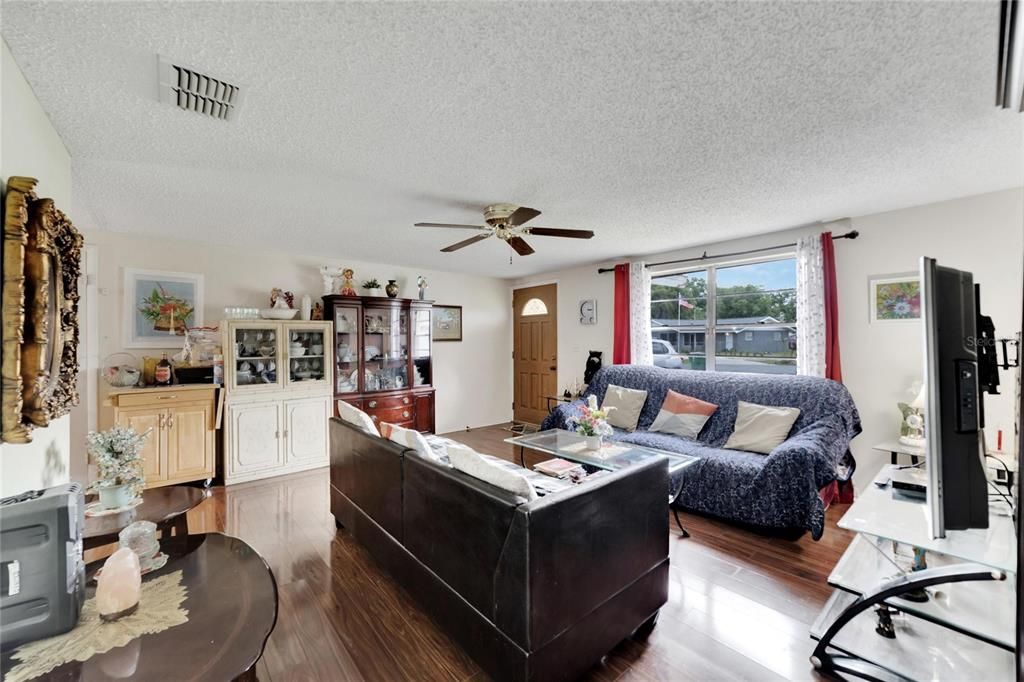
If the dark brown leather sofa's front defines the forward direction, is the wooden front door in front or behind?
in front

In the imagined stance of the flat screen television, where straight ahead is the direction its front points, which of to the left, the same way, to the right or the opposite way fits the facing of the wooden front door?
to the left

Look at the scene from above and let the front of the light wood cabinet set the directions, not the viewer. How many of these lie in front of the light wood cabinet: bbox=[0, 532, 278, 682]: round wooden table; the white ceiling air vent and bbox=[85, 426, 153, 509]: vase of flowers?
3

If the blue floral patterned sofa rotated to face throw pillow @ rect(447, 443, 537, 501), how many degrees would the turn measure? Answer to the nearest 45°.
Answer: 0° — it already faces it

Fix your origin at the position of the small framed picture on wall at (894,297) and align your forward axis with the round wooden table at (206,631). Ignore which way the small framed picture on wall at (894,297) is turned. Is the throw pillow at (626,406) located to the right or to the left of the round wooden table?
right

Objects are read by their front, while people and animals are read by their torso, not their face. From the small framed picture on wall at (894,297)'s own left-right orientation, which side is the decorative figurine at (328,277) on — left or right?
on its right

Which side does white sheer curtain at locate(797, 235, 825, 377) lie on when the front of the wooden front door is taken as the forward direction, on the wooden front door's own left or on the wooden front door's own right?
on the wooden front door's own left
